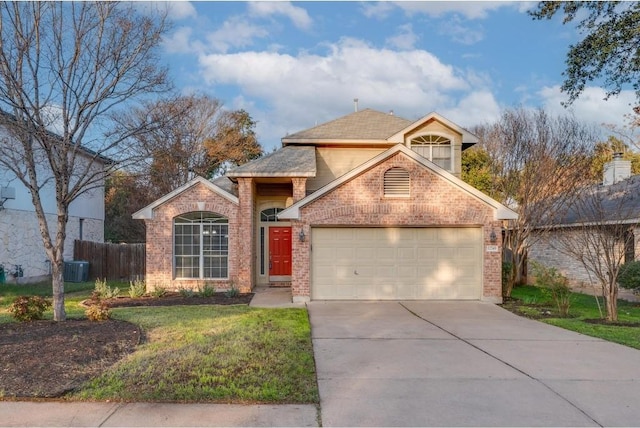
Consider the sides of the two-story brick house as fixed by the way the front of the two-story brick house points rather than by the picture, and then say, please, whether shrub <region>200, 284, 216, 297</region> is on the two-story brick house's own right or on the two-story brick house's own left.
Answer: on the two-story brick house's own right

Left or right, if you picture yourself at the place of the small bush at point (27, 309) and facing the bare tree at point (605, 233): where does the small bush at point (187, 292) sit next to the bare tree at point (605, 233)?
left

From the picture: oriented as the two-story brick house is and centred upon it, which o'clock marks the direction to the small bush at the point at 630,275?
The small bush is roughly at 9 o'clock from the two-story brick house.

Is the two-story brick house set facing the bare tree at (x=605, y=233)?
no

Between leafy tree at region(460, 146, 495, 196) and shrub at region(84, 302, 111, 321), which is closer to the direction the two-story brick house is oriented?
the shrub

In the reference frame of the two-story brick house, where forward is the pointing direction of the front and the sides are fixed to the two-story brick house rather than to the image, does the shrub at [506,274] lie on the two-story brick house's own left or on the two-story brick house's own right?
on the two-story brick house's own left

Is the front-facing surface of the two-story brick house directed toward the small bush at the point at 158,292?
no

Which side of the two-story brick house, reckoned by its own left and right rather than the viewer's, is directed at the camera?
front

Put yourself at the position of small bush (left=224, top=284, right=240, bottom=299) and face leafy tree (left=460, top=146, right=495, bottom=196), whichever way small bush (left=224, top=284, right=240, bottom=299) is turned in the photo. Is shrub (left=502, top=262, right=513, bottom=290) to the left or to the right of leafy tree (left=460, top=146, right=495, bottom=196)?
right

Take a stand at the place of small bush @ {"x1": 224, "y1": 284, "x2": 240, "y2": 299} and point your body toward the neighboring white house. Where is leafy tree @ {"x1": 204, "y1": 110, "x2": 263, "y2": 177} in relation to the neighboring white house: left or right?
right

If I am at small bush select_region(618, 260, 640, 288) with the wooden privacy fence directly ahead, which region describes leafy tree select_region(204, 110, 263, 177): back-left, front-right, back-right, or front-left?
front-right

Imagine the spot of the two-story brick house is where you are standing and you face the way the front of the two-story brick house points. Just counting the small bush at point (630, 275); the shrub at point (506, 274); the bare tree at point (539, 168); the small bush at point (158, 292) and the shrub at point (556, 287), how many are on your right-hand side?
1

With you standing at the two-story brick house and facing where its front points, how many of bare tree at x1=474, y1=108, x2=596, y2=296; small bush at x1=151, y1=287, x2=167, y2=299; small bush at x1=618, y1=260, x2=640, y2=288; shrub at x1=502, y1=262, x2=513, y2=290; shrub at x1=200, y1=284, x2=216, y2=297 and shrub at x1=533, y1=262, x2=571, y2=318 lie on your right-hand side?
2

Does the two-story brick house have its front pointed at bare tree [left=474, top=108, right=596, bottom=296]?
no

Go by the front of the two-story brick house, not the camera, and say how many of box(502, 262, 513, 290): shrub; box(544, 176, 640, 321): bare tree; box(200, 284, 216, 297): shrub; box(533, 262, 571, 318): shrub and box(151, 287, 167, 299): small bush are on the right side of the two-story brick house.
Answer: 2

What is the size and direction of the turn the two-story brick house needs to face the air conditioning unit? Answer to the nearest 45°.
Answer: approximately 135° to its right

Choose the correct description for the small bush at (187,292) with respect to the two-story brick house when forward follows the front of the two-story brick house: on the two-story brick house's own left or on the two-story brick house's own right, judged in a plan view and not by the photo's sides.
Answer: on the two-story brick house's own right
